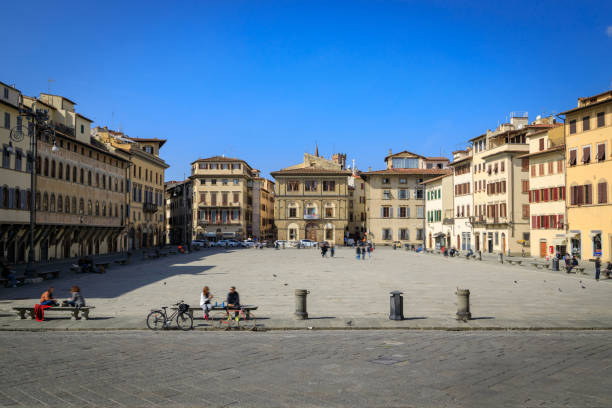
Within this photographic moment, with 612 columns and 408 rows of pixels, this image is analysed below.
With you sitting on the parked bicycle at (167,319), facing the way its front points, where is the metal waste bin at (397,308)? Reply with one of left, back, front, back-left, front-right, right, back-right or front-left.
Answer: front

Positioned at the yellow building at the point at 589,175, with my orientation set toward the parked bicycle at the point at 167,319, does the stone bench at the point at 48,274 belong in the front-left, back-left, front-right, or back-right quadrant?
front-right

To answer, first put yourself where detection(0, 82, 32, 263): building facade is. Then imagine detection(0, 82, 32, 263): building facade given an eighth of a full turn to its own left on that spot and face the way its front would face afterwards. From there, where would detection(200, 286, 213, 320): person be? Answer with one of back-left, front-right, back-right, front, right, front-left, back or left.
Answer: right

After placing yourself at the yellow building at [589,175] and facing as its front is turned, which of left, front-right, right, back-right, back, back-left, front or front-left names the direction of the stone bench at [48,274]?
front

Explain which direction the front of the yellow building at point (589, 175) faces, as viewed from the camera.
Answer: facing the viewer and to the left of the viewer

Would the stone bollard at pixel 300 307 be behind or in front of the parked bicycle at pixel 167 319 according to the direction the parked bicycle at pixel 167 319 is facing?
in front

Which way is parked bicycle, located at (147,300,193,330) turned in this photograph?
to the viewer's right

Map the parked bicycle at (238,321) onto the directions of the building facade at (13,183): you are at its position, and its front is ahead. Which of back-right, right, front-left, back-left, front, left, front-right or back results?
front-right

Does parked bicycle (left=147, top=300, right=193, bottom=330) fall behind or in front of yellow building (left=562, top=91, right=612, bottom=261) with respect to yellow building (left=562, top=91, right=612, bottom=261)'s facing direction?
in front

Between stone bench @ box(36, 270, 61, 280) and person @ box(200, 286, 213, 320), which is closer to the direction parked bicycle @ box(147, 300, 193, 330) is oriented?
the person

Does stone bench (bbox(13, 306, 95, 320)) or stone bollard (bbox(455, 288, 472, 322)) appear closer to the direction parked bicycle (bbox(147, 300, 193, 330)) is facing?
the stone bollard

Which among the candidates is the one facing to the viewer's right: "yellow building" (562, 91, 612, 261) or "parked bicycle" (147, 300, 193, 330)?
the parked bicycle

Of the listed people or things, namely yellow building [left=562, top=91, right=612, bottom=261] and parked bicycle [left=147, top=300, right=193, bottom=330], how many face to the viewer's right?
1

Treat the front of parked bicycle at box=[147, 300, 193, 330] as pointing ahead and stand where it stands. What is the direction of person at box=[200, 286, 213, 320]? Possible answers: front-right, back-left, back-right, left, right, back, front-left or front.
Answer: front-left

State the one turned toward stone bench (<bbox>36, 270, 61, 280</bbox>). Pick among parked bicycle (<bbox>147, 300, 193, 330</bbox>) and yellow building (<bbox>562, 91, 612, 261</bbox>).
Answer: the yellow building

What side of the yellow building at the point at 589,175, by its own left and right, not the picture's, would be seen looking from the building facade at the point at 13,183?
front

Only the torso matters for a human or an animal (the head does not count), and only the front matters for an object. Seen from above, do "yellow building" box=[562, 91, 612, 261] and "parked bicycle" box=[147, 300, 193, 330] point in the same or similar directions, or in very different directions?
very different directions
